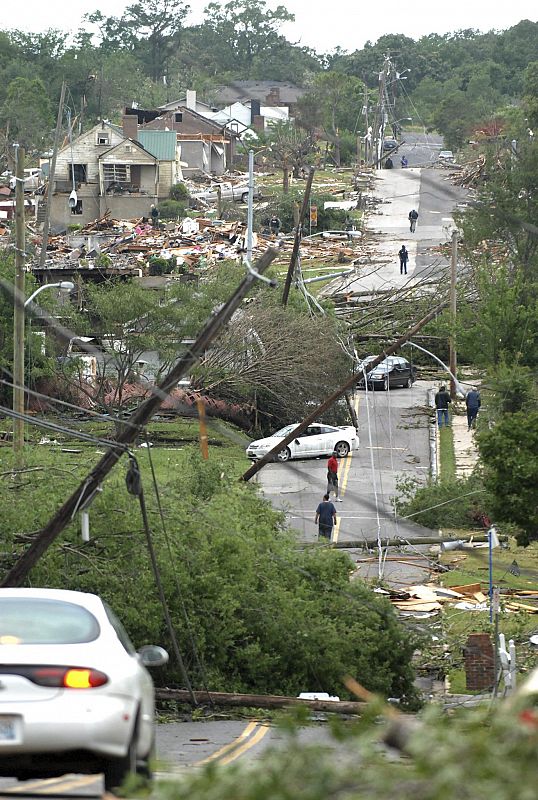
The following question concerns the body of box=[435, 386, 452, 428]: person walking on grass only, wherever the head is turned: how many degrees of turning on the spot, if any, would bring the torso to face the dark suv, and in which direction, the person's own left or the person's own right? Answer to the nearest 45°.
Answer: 0° — they already face it

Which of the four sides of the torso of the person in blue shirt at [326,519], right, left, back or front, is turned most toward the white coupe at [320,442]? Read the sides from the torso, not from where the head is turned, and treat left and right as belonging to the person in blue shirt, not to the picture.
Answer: front

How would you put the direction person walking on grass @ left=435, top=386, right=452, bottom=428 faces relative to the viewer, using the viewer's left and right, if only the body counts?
facing away from the viewer

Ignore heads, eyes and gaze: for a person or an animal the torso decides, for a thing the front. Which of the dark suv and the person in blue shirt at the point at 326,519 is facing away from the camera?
the person in blue shirt

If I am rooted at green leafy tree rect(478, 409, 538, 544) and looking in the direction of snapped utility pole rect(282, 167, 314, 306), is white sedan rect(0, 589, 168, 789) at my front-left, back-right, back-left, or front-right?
back-left

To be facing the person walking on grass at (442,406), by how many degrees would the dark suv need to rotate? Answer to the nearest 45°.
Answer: approximately 45° to its left

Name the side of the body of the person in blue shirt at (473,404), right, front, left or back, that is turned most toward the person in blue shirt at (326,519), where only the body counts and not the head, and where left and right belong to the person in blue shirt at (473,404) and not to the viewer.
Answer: back

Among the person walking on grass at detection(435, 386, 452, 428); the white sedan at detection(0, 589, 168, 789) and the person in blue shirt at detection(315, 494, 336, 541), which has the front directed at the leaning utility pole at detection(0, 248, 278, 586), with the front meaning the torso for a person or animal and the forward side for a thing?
the white sedan

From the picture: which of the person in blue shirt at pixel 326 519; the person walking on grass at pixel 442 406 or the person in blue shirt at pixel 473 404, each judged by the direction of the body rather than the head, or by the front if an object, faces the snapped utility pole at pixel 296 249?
the person in blue shirt at pixel 326 519

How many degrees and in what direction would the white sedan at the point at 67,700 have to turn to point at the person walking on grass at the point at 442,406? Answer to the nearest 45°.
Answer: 0° — it already faces them

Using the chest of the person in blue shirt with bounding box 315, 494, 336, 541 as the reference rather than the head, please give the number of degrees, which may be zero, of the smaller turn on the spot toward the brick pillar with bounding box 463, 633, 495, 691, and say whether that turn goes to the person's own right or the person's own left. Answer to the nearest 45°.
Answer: approximately 180°

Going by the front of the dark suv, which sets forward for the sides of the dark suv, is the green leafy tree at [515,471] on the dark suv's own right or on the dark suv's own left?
on the dark suv's own left

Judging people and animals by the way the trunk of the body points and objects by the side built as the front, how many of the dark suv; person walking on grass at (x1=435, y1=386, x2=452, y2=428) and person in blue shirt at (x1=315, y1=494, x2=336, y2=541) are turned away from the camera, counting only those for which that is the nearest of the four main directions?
2

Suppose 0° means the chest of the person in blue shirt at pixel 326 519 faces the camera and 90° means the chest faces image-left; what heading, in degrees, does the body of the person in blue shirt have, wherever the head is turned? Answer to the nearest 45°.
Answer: approximately 180°

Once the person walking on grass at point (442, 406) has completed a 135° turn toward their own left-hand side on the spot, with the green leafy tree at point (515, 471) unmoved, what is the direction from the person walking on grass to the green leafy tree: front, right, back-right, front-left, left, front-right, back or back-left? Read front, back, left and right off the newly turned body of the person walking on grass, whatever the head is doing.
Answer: front-left

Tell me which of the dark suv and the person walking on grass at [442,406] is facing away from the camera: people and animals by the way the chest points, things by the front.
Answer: the person walking on grass

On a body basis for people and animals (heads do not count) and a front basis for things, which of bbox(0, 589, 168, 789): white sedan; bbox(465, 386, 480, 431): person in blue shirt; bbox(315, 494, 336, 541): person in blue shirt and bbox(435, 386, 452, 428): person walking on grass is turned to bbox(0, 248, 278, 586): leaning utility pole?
the white sedan
